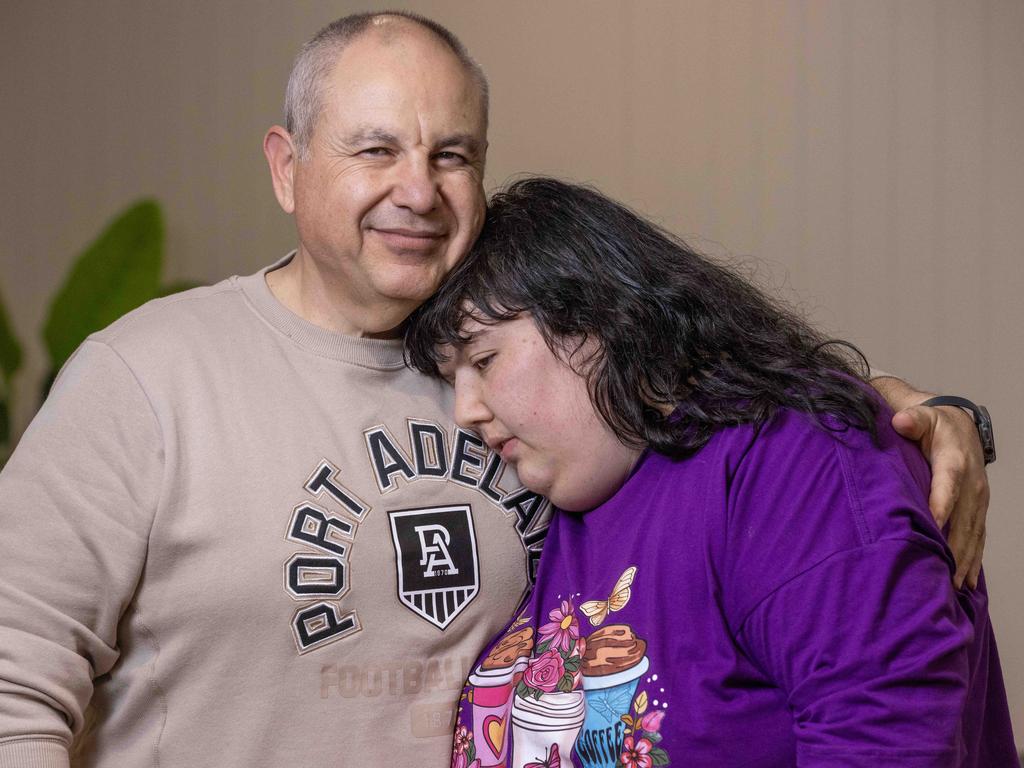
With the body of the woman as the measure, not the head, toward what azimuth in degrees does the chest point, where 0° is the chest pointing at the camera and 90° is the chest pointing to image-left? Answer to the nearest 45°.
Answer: approximately 45°

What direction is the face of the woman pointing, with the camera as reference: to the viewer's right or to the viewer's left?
to the viewer's left
